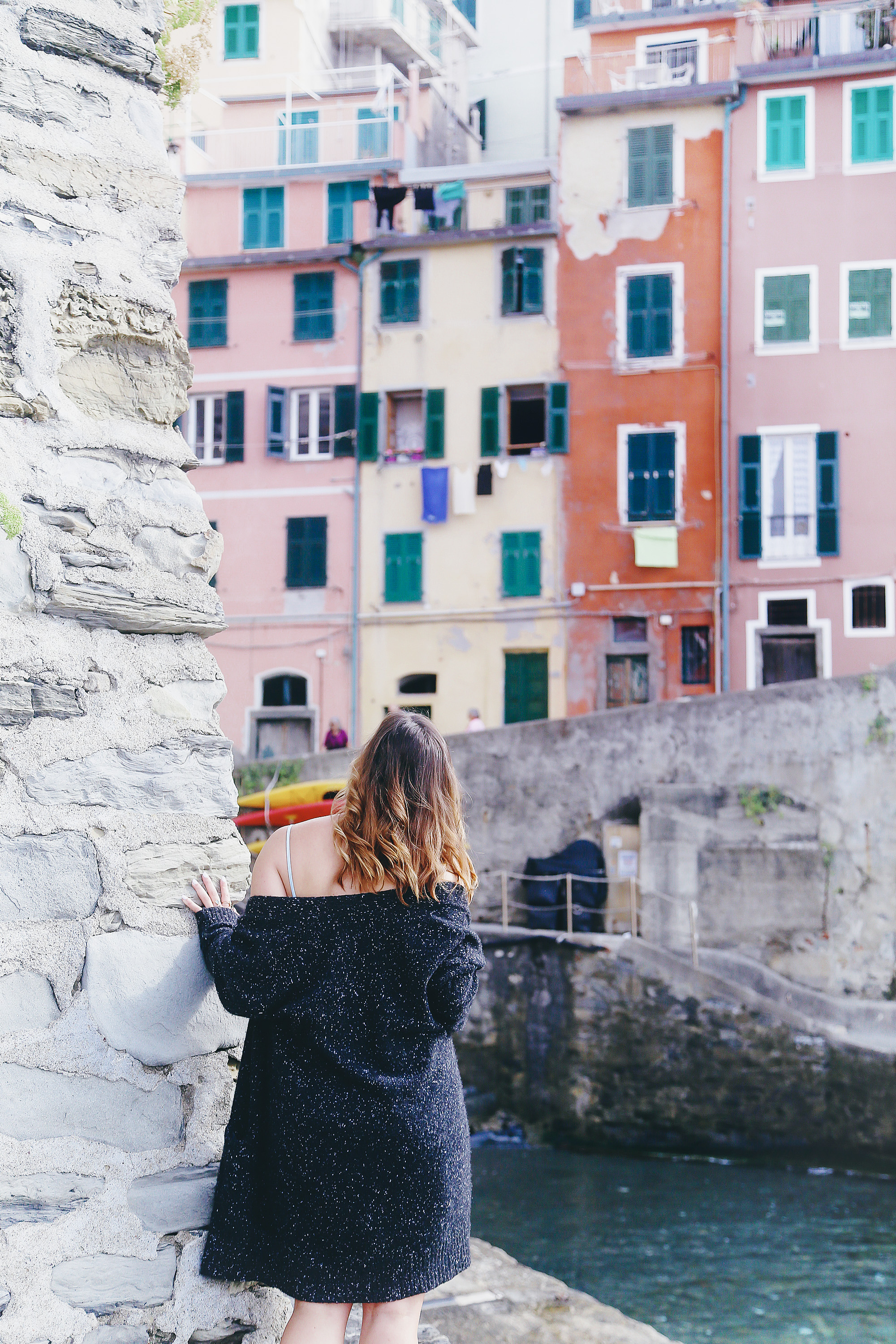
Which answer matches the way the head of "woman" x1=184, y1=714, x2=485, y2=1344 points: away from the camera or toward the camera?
away from the camera

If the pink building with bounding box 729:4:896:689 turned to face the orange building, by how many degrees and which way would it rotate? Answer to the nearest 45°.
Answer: approximately 90° to its right

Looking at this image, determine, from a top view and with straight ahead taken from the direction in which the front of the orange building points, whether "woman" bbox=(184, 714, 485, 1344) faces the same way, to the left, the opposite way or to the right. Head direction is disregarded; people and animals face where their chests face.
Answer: the opposite way

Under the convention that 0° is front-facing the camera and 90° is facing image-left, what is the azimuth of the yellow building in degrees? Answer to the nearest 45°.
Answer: approximately 0°

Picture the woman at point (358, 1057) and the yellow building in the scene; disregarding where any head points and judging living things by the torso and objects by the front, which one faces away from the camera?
the woman

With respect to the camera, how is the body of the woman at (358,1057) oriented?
away from the camera

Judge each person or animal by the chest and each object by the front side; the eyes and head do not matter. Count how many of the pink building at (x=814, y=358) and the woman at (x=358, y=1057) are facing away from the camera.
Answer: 1
